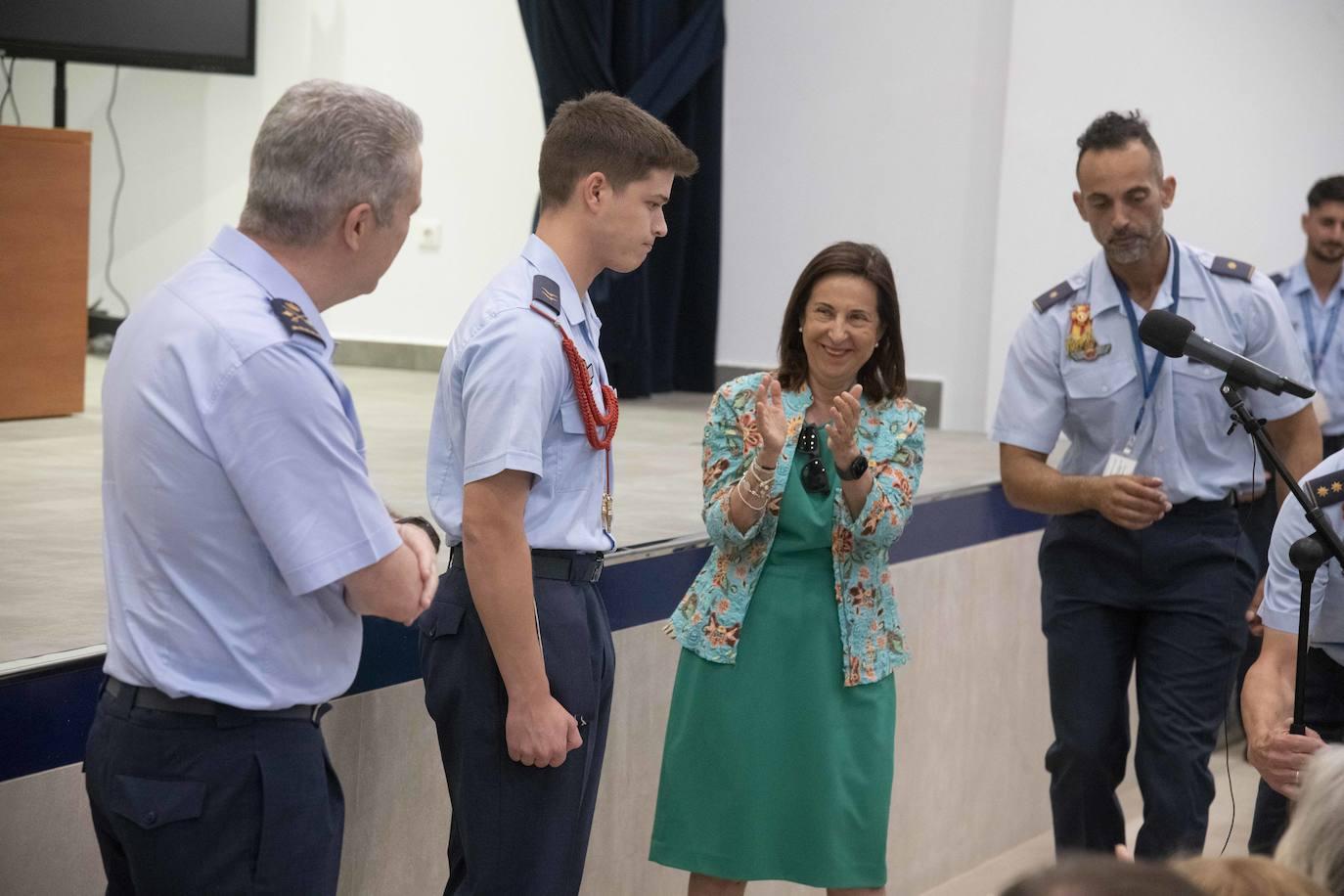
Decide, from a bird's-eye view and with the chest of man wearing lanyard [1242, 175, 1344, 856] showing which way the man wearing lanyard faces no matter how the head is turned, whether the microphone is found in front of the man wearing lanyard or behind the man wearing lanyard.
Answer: in front

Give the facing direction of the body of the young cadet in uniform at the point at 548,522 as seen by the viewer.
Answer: to the viewer's right

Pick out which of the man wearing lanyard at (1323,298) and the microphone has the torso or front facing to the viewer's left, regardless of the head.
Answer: the microphone

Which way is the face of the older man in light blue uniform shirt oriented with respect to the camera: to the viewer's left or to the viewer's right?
to the viewer's right

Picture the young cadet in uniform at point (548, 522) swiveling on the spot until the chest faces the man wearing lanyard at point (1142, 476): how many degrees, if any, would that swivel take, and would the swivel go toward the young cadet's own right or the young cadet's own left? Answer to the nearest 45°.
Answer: approximately 45° to the young cadet's own left

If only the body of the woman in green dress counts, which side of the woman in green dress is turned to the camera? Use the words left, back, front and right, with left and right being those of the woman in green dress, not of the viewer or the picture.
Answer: front

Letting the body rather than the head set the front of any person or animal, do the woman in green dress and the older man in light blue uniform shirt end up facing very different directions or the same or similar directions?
very different directions

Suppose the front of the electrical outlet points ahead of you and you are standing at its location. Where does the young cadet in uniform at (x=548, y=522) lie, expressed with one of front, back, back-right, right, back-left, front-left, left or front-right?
front

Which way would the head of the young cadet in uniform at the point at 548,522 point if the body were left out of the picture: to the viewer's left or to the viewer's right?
to the viewer's right

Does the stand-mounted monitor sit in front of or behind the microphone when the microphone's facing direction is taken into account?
in front

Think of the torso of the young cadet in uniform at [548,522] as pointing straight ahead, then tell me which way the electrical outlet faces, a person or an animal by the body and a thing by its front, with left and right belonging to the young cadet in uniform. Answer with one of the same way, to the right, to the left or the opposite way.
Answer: to the right

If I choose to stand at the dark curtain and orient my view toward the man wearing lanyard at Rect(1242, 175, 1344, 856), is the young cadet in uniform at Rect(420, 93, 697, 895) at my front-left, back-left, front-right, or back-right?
front-right

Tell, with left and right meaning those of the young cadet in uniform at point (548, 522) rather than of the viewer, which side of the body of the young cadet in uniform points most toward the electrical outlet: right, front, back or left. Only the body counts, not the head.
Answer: left

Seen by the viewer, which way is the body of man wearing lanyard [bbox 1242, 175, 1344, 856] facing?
toward the camera

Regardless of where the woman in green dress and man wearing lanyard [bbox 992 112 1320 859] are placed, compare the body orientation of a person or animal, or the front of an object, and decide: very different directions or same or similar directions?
same or similar directions

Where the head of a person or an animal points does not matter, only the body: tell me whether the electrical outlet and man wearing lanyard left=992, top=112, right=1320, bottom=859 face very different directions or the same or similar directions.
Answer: same or similar directions

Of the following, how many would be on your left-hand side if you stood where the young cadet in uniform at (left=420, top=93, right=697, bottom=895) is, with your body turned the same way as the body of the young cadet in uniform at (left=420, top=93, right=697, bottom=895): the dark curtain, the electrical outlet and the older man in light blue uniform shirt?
2

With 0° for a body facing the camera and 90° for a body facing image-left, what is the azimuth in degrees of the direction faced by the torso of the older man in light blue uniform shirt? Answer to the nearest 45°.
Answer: approximately 225°
